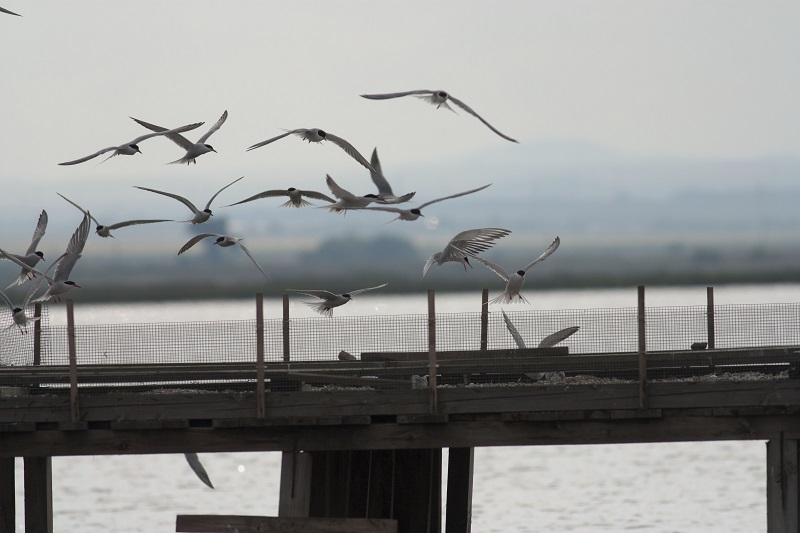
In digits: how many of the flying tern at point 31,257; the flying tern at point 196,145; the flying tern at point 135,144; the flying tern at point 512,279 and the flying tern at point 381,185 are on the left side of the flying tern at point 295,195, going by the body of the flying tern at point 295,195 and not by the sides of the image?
2

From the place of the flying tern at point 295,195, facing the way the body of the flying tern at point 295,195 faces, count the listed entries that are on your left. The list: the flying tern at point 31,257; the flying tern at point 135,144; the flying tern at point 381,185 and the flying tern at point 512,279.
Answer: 2

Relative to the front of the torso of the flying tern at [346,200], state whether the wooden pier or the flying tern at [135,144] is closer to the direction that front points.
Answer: the wooden pier

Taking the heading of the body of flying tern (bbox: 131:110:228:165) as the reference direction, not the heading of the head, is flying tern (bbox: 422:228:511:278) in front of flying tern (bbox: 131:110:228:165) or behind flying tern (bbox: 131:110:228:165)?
in front
